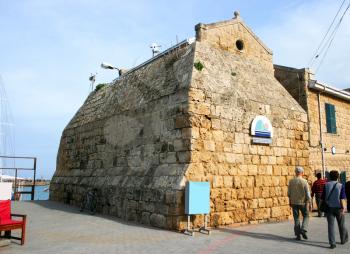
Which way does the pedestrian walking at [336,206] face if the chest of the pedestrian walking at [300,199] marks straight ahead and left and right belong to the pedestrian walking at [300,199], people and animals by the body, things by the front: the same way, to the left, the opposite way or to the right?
the same way

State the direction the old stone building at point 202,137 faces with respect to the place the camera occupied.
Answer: facing the viewer and to the right of the viewer

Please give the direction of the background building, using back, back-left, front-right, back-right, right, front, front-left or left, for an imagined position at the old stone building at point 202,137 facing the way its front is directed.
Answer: left

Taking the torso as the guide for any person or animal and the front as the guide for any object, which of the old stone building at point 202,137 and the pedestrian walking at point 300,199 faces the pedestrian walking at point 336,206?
the old stone building

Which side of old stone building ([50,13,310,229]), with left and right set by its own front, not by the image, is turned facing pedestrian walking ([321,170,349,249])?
front

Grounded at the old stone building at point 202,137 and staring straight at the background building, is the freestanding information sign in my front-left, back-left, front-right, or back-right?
back-right
